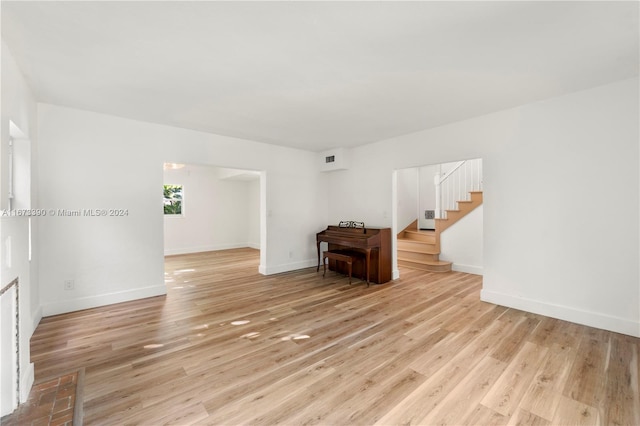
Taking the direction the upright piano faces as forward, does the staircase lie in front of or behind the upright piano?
behind

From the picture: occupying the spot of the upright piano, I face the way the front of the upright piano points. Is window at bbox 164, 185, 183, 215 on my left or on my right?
on my right

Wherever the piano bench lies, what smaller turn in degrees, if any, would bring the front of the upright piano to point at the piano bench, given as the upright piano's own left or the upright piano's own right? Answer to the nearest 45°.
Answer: approximately 45° to the upright piano's own right

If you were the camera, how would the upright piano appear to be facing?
facing the viewer and to the left of the viewer

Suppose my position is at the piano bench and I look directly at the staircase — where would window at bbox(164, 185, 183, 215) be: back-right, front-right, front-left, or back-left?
back-left
